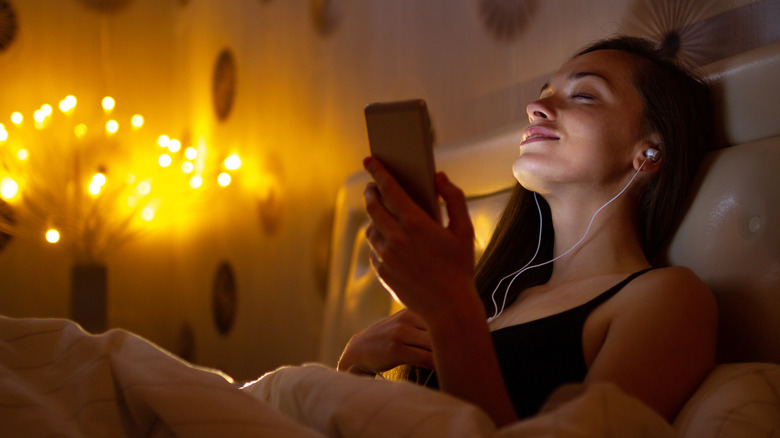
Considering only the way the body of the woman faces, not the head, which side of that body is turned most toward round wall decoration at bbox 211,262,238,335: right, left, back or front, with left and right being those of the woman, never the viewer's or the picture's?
right

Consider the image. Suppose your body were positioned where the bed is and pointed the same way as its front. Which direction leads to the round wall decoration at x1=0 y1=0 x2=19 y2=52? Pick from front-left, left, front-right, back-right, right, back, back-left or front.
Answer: right

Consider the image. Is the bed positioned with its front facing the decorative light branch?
no

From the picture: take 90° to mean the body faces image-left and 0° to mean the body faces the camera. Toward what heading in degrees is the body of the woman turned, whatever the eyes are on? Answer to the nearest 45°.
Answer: approximately 45°

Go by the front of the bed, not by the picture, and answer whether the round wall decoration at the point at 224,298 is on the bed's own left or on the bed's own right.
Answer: on the bed's own right

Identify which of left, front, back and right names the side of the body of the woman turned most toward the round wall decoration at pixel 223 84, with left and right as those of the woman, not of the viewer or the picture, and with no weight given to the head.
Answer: right

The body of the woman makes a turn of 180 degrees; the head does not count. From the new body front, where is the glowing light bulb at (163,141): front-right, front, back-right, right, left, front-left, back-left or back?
left

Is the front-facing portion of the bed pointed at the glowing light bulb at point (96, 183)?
no

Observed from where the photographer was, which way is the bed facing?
facing the viewer and to the left of the viewer

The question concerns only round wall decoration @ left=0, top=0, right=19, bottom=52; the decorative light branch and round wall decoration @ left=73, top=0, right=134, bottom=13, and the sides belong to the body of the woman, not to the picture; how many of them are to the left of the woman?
0
